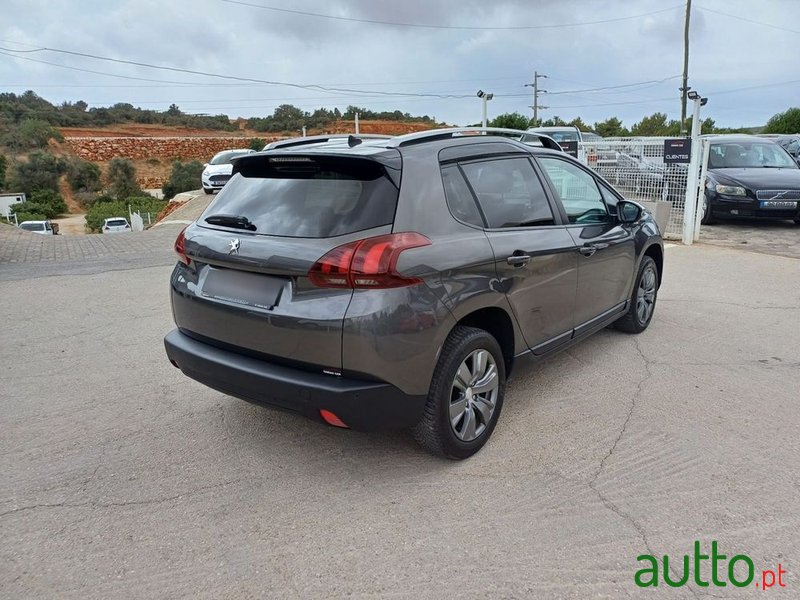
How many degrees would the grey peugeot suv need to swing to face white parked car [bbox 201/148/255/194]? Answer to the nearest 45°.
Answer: approximately 45° to its left

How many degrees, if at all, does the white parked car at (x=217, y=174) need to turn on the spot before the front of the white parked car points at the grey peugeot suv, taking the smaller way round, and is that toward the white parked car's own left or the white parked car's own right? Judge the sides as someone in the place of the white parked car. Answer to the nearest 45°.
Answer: approximately 45° to the white parked car's own left

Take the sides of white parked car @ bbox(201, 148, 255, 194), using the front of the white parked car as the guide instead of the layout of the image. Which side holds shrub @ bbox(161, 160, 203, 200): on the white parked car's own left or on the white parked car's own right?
on the white parked car's own right

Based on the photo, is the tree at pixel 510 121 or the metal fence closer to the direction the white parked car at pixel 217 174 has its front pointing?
the metal fence

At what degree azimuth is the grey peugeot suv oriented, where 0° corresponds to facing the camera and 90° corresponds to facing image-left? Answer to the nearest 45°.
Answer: approximately 225°

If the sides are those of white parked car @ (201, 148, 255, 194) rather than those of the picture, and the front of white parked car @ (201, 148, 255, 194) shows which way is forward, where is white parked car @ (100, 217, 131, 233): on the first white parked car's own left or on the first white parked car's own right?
on the first white parked car's own right

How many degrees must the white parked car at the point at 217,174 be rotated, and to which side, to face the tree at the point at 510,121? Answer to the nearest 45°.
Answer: approximately 180°

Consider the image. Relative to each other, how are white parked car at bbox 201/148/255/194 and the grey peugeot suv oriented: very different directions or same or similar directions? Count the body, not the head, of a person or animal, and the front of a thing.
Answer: very different directions

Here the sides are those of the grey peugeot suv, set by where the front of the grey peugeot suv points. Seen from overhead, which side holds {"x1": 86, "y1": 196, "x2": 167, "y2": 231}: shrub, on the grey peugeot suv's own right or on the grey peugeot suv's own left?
on the grey peugeot suv's own left
